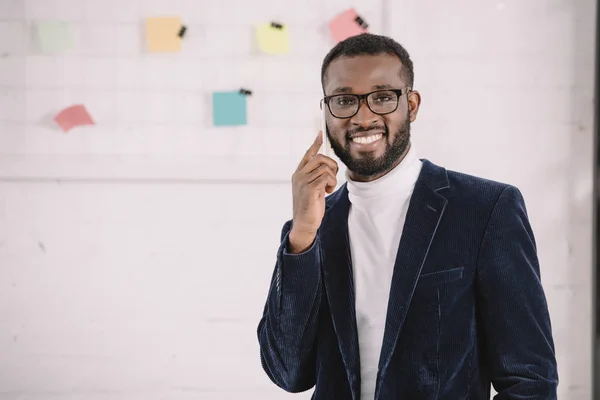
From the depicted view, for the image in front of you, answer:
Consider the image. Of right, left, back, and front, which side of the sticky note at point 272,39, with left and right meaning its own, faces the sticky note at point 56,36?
right

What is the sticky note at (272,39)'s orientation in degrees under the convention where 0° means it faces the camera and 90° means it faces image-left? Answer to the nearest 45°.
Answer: approximately 0°

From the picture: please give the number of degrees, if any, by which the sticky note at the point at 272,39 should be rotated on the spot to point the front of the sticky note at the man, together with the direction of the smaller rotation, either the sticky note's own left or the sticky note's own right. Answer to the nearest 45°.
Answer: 0° — it already faces them

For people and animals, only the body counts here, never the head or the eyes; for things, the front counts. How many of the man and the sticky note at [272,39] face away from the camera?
0

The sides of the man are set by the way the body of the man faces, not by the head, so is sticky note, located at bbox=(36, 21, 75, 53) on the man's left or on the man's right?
on the man's right

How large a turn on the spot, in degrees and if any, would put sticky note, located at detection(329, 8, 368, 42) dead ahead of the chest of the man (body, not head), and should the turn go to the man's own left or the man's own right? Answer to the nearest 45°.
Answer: approximately 135° to the man's own right

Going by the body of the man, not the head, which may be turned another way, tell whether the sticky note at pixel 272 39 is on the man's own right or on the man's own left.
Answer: on the man's own right
